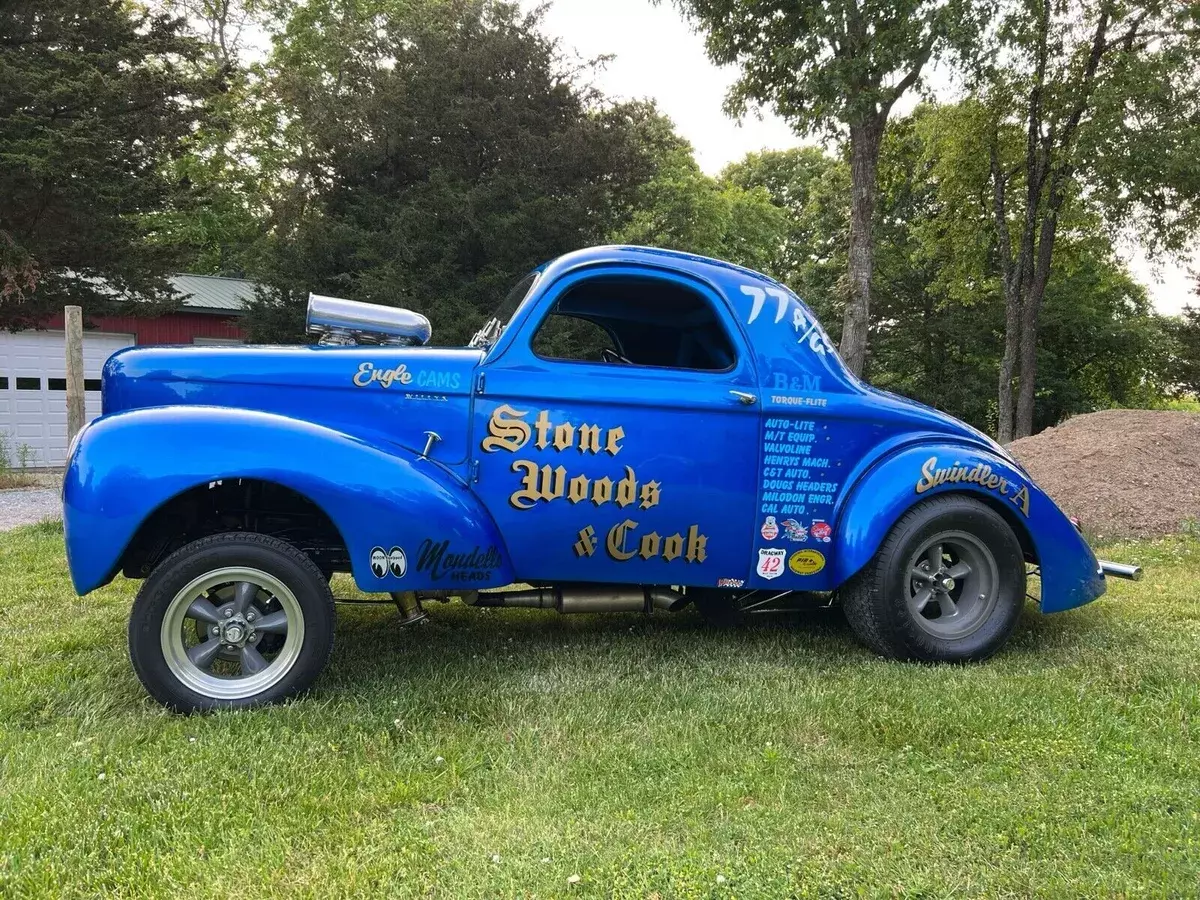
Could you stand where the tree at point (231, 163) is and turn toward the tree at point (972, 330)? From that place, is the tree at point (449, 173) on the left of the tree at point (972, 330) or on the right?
right

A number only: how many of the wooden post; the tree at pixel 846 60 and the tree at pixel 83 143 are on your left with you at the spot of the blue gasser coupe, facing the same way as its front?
0

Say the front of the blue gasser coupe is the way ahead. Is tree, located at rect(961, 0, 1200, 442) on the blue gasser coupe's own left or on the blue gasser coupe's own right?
on the blue gasser coupe's own right

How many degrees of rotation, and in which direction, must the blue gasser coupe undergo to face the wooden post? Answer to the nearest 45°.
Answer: approximately 45° to its right

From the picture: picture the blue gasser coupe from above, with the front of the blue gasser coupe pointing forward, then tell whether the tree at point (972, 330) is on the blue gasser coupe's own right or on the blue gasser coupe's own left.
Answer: on the blue gasser coupe's own right

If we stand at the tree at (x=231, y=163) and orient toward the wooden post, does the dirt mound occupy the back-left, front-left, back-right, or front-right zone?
front-left

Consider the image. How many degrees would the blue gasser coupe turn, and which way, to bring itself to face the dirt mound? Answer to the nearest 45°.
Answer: approximately 135° to its right

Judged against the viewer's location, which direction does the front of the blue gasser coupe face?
facing to the left of the viewer
